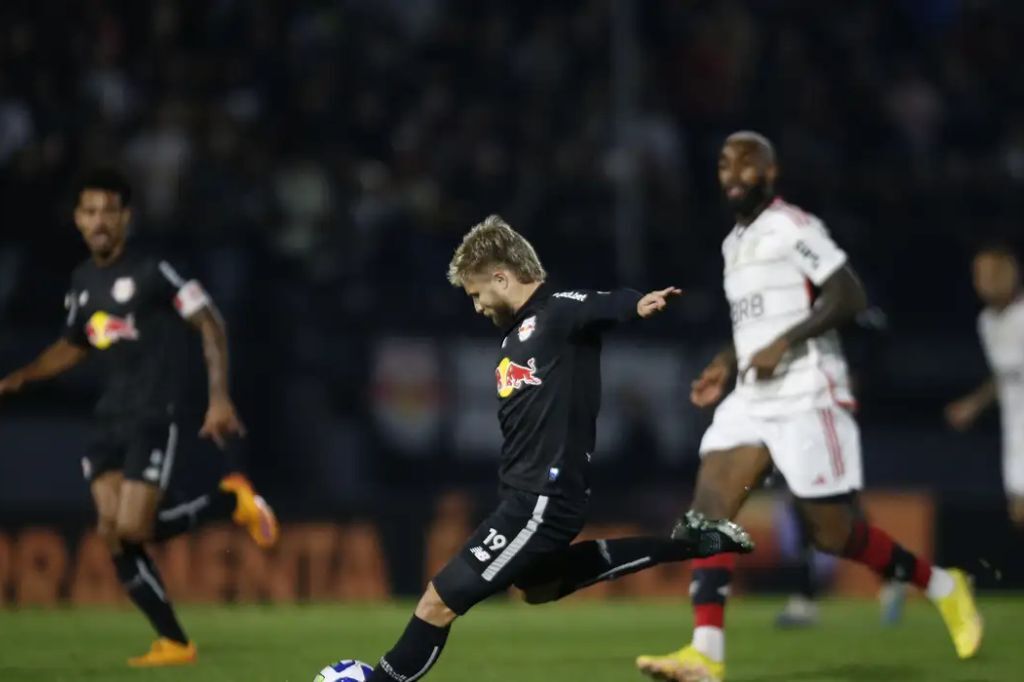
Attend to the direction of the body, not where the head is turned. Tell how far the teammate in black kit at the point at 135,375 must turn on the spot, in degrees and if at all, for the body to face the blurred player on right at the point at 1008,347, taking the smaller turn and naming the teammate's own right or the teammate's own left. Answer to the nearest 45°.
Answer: approximately 135° to the teammate's own left

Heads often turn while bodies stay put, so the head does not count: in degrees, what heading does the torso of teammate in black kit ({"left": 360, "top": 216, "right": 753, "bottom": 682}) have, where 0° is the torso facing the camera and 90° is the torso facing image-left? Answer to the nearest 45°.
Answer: approximately 90°

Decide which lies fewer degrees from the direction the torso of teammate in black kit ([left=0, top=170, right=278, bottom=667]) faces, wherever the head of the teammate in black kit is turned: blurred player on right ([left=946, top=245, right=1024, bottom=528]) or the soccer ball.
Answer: the soccer ball

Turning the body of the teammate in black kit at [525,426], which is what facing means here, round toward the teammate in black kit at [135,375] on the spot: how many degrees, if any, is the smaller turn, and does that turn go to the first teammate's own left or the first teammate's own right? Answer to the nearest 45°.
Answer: approximately 45° to the first teammate's own right
